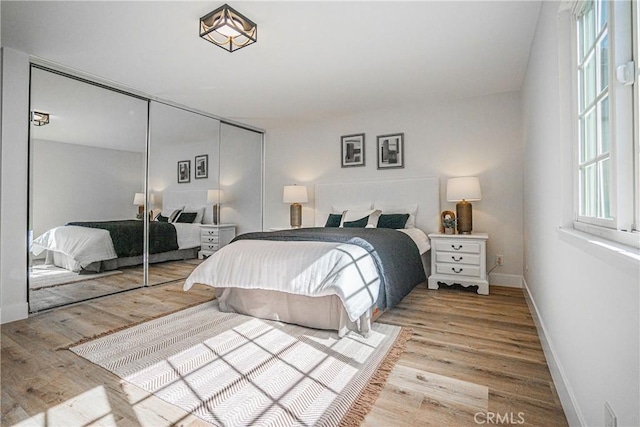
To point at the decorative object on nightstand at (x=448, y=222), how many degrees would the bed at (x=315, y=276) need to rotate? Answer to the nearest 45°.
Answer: approximately 180°

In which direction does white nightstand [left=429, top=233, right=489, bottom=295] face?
toward the camera

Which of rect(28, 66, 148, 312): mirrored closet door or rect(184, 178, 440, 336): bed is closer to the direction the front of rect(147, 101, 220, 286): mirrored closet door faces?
the bed

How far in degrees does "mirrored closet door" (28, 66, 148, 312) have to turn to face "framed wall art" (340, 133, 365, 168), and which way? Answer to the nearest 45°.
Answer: approximately 45° to its left

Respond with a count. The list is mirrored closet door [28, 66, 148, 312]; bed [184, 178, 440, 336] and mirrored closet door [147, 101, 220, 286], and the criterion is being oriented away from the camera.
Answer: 0

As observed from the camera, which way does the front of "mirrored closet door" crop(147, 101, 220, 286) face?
facing the viewer and to the right of the viewer

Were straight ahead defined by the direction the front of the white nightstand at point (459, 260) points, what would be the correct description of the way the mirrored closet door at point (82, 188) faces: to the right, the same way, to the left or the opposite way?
to the left

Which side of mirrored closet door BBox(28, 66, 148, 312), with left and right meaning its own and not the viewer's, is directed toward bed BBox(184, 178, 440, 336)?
front

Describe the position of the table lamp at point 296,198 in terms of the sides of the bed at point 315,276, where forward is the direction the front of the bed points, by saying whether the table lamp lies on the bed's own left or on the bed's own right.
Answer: on the bed's own right

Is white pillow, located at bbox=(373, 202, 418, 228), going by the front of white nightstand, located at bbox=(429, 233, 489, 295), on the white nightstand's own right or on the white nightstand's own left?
on the white nightstand's own right

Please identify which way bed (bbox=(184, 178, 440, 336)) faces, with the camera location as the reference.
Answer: facing the viewer and to the left of the viewer

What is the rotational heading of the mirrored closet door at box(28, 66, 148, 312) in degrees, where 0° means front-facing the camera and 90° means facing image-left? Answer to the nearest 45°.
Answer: approximately 315°

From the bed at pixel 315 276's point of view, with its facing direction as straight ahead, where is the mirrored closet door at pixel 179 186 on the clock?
The mirrored closet door is roughly at 3 o'clock from the bed.

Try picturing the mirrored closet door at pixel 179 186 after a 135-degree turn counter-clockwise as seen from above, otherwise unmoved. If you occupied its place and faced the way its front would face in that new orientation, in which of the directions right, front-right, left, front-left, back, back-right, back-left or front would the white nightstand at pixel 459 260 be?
back-right

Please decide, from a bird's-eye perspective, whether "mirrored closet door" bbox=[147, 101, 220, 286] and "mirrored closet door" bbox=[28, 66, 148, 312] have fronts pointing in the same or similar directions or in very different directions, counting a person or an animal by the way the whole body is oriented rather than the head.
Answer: same or similar directions

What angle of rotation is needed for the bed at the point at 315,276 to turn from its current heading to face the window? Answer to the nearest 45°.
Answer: approximately 90° to its left
